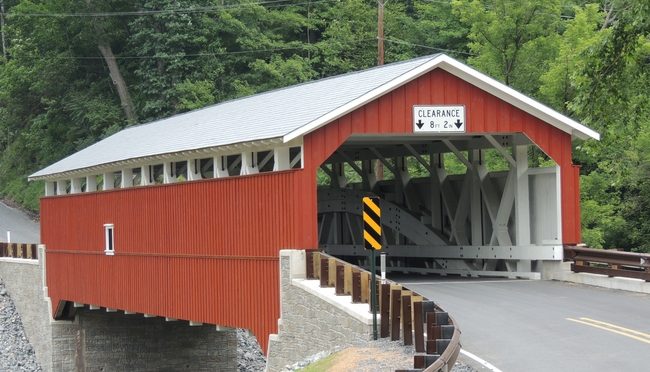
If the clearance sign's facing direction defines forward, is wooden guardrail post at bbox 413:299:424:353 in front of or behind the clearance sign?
in front

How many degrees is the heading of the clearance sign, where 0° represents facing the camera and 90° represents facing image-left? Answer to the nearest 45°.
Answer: approximately 0°

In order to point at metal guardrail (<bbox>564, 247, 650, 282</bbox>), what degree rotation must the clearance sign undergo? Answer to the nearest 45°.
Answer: approximately 90° to its left

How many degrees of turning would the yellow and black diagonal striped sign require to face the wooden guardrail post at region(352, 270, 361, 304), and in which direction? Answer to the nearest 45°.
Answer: approximately 180°

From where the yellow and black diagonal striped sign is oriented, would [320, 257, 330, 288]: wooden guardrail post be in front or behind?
behind

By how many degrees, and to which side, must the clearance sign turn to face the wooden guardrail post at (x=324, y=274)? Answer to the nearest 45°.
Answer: approximately 45° to its right

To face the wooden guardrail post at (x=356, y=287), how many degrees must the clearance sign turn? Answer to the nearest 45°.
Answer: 0° — it already faces it

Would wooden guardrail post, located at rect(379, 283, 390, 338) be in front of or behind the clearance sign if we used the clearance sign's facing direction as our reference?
in front

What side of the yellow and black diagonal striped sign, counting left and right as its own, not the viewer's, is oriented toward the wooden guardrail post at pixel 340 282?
back
